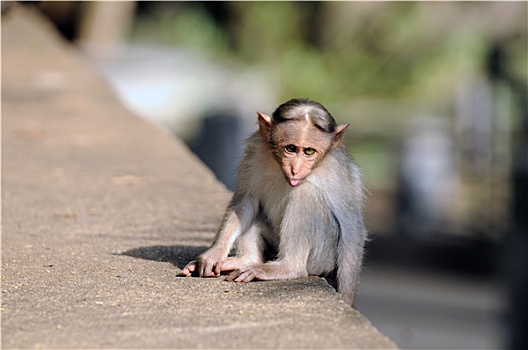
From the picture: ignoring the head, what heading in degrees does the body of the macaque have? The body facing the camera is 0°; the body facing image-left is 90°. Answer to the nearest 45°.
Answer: approximately 45°
